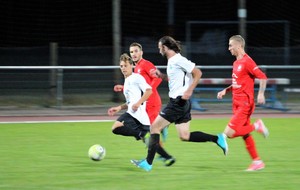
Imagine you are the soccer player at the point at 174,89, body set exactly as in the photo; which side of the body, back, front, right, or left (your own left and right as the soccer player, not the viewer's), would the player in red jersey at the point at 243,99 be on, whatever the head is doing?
back

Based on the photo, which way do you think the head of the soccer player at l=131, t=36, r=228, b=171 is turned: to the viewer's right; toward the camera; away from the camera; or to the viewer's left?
to the viewer's left

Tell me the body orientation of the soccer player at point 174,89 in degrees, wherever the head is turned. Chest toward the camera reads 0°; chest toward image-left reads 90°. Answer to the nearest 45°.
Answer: approximately 90°

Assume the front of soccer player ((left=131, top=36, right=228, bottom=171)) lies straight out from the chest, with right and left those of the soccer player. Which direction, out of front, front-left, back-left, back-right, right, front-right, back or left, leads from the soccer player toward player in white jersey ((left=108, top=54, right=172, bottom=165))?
front-right

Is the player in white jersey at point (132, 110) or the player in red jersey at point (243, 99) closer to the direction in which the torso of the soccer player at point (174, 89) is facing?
the player in white jersey

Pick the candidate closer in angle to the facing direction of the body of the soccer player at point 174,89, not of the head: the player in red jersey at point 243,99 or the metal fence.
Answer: the metal fence

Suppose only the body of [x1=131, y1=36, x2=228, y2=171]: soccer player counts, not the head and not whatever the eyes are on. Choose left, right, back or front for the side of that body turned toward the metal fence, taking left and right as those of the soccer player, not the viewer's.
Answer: right

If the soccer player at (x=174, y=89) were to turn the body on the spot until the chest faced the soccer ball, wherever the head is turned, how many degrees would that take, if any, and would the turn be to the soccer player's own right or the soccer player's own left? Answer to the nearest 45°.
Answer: approximately 45° to the soccer player's own right

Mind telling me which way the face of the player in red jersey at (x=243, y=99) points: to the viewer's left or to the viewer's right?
to the viewer's left
